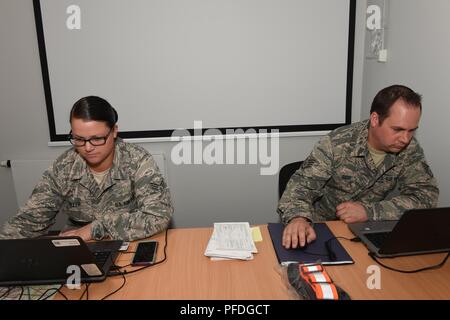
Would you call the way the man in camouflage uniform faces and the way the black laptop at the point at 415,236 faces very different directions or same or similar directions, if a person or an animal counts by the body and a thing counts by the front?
very different directions

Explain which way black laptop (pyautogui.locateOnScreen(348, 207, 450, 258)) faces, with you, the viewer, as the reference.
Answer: facing away from the viewer and to the left of the viewer

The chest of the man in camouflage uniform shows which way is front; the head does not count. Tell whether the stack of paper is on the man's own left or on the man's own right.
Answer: on the man's own right

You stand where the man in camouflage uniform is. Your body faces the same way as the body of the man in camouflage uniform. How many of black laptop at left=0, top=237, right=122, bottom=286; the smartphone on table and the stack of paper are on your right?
3

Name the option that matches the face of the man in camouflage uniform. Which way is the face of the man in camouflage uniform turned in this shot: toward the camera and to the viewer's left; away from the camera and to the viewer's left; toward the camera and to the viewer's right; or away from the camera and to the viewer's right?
toward the camera and to the viewer's right

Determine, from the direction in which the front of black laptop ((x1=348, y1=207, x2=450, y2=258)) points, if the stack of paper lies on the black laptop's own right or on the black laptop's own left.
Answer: on the black laptop's own left

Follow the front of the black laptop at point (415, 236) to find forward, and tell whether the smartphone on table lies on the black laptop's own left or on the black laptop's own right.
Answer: on the black laptop's own left

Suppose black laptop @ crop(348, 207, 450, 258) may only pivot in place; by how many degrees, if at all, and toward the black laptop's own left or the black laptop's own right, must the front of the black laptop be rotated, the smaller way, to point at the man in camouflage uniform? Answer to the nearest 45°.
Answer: approximately 45° to the black laptop's own right

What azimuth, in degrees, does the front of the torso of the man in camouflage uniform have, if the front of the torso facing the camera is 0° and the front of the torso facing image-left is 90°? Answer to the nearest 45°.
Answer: approximately 315°

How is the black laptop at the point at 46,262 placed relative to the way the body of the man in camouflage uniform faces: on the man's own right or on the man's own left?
on the man's own right
